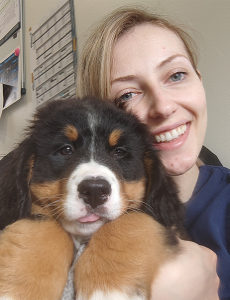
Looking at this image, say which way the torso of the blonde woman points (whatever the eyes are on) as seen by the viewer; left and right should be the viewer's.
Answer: facing the viewer

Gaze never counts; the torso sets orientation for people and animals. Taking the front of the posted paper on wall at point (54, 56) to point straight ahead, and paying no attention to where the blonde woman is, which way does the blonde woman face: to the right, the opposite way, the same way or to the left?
the same way

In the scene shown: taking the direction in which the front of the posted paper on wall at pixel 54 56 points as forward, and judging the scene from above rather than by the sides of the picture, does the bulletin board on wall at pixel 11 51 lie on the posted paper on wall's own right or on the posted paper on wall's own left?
on the posted paper on wall's own right

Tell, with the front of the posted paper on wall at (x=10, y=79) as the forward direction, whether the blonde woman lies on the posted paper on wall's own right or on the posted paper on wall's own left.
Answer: on the posted paper on wall's own left

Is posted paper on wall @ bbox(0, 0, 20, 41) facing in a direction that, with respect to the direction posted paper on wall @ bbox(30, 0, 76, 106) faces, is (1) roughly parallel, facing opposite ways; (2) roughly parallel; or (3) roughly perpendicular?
roughly parallel

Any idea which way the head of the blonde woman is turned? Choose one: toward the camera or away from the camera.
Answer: toward the camera

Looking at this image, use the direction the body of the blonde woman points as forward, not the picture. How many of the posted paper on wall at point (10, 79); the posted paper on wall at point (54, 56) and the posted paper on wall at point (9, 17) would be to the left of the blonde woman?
0

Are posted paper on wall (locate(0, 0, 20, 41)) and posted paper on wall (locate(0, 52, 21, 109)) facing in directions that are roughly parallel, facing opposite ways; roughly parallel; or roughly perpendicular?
roughly parallel

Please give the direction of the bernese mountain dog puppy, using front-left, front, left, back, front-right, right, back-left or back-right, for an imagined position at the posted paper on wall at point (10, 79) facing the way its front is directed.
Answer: front-left
